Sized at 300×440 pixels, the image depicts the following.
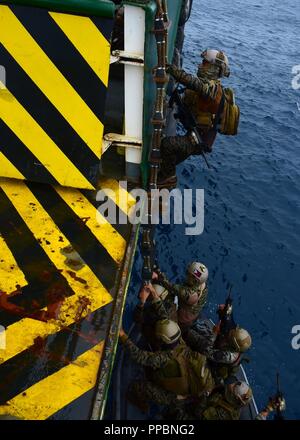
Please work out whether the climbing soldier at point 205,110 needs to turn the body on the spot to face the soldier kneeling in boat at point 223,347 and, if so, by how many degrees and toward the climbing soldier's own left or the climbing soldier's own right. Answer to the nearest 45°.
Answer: approximately 90° to the climbing soldier's own left

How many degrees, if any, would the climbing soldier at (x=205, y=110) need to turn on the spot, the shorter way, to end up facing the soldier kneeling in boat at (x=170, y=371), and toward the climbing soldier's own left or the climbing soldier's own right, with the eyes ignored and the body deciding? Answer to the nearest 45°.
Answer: approximately 90° to the climbing soldier's own left

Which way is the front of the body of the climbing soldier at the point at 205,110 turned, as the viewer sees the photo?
to the viewer's left

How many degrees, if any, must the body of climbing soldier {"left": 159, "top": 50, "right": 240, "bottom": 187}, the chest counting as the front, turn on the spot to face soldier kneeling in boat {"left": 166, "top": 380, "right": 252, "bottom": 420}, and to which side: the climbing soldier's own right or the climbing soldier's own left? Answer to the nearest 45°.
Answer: approximately 90° to the climbing soldier's own left
